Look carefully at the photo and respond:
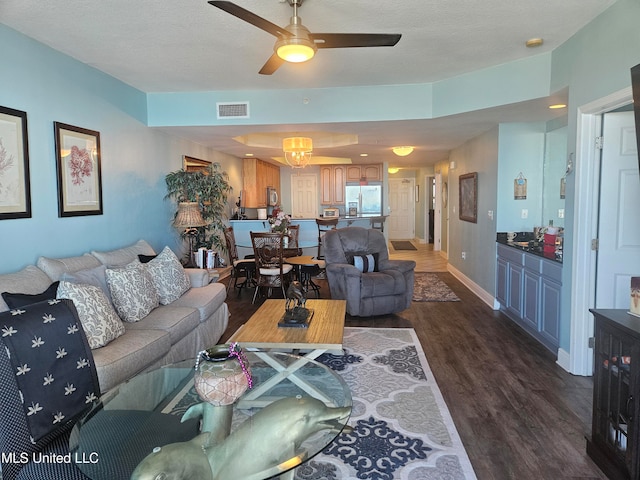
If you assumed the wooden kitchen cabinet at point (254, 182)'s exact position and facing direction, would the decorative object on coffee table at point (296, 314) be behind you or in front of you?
in front

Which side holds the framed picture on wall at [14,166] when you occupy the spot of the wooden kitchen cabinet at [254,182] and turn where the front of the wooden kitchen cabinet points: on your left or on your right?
on your right

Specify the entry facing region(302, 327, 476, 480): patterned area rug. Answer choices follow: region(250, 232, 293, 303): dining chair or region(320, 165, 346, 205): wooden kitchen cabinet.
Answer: the wooden kitchen cabinet

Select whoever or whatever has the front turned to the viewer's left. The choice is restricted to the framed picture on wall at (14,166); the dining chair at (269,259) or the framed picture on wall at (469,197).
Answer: the framed picture on wall at (469,197)

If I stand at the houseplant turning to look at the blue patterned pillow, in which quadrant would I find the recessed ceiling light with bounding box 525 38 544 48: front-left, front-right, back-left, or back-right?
front-right

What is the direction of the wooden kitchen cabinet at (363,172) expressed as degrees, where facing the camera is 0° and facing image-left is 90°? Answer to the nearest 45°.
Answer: approximately 0°

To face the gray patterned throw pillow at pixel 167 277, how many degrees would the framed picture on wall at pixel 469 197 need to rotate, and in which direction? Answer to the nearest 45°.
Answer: approximately 45° to its left

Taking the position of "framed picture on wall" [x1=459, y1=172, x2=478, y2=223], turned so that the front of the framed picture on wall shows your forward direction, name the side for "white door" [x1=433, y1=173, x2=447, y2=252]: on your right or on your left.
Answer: on your right

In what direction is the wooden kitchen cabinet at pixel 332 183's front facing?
toward the camera

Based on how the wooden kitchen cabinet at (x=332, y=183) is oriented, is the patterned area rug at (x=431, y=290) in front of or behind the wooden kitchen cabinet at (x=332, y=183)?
in front

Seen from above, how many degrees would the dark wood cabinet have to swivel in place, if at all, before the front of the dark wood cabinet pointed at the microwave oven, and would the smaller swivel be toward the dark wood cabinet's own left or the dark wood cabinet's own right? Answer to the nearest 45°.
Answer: approximately 90° to the dark wood cabinet's own right

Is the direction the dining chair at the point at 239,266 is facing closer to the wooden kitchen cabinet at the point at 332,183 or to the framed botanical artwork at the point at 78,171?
the wooden kitchen cabinet

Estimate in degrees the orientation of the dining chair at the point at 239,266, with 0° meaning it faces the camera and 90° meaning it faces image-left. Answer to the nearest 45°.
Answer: approximately 270°

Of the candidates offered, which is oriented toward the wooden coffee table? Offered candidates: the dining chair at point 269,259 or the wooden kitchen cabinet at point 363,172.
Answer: the wooden kitchen cabinet

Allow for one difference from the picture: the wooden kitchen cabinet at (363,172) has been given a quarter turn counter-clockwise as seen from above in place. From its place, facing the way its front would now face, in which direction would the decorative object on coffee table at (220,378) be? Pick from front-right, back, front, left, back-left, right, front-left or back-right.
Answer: right

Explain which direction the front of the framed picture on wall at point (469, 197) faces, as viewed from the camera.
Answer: facing to the left of the viewer
